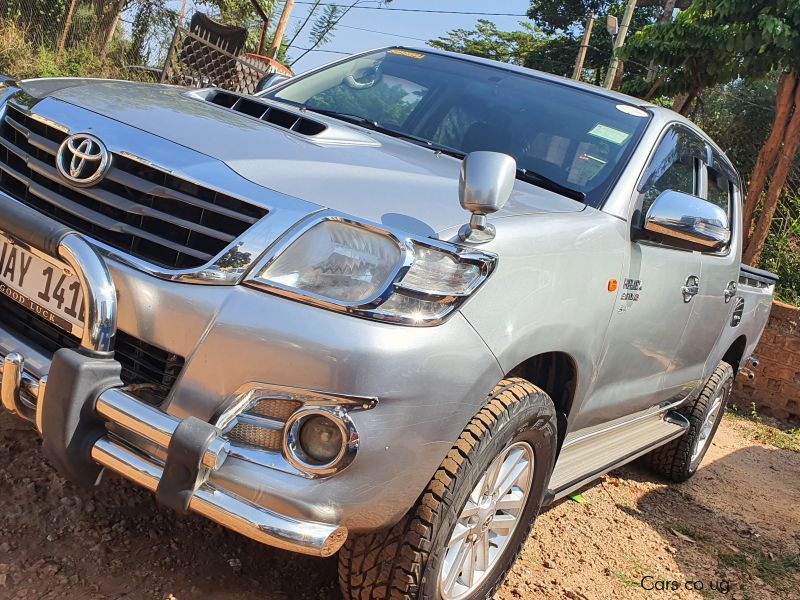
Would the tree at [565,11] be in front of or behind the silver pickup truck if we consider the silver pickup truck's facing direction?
behind

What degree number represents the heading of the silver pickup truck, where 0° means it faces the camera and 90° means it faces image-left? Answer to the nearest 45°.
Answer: approximately 45°

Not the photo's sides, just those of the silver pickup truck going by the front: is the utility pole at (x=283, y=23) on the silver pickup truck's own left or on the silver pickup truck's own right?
on the silver pickup truck's own right

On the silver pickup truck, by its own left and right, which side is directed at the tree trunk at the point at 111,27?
right

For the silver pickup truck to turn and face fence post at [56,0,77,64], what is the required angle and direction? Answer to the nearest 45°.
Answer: approximately 90° to its right

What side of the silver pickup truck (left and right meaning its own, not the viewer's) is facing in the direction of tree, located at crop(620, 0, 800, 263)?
back

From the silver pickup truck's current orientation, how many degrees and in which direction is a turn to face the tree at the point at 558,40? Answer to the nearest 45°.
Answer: approximately 135° to its right

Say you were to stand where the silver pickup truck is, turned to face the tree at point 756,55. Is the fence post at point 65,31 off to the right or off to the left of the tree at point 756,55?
left
